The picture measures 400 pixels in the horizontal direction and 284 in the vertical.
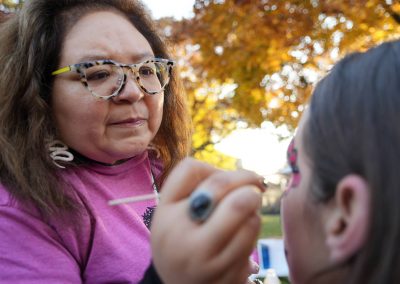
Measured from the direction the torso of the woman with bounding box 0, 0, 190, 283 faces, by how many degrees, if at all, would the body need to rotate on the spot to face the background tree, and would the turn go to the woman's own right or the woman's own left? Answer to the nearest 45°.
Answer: approximately 90° to the woman's own left

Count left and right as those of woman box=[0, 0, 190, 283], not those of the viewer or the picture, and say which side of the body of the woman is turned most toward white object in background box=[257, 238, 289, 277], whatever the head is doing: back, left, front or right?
left

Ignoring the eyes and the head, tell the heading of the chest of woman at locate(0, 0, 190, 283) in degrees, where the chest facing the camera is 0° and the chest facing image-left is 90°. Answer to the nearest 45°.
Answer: approximately 315°
